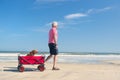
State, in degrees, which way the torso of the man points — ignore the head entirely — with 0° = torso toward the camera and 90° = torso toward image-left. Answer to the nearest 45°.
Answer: approximately 270°
